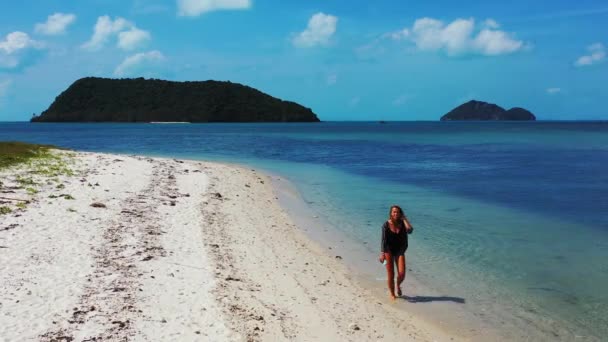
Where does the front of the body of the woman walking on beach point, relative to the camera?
toward the camera

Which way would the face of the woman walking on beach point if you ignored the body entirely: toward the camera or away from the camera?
toward the camera
